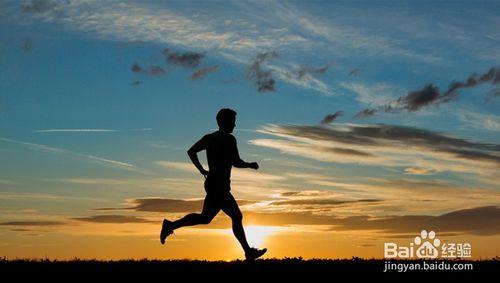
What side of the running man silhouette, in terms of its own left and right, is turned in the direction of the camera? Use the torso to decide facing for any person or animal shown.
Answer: right
